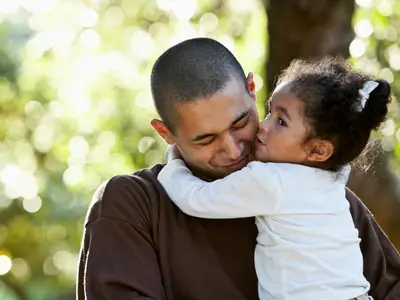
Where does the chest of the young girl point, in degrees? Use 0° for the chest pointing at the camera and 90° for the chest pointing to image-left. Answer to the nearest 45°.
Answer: approximately 135°

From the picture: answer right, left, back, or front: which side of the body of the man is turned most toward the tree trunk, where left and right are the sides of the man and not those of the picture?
back

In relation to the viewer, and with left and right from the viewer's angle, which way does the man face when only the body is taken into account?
facing the viewer

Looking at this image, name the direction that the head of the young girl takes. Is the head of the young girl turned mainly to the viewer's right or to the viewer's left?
to the viewer's left
